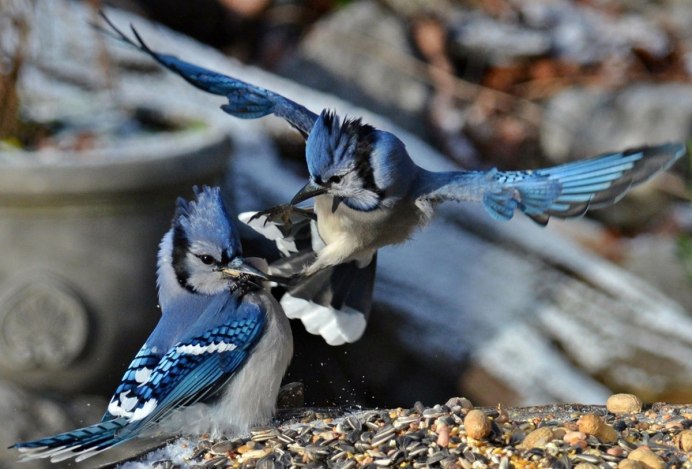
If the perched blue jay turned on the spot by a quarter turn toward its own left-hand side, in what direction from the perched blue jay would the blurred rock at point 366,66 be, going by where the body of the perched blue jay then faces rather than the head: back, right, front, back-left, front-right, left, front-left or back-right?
front

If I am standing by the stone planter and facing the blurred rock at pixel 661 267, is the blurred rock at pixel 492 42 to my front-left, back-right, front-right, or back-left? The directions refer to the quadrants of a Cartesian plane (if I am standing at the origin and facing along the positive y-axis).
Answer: front-left

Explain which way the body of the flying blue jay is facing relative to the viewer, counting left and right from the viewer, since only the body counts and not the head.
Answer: facing the viewer and to the left of the viewer

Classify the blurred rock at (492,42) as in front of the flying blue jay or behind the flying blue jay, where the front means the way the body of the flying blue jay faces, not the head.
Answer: behind

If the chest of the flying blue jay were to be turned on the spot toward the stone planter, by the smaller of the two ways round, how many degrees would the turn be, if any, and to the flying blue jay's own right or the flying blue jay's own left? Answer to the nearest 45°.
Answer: approximately 90° to the flying blue jay's own right

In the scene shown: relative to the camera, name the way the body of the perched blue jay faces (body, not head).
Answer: to the viewer's right

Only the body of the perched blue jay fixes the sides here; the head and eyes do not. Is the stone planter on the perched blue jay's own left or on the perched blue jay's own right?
on the perched blue jay's own left

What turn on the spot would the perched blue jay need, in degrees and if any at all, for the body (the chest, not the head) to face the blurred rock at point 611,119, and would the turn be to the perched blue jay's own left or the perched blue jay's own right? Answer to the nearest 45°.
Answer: approximately 45° to the perched blue jay's own left

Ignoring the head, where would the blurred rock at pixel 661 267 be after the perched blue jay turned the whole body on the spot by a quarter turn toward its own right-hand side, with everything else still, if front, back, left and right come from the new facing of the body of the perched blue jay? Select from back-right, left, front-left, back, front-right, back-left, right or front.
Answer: back-left

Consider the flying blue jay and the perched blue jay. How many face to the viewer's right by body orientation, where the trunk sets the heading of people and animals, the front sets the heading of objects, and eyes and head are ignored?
1
